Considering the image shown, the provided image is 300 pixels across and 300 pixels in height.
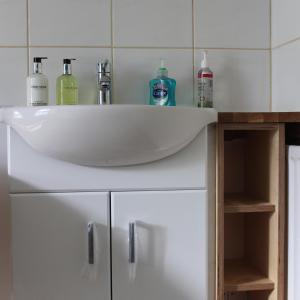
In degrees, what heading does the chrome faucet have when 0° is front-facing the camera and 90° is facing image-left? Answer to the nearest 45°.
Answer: approximately 0°

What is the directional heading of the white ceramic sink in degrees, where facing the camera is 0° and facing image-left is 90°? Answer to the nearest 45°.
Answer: approximately 0°
